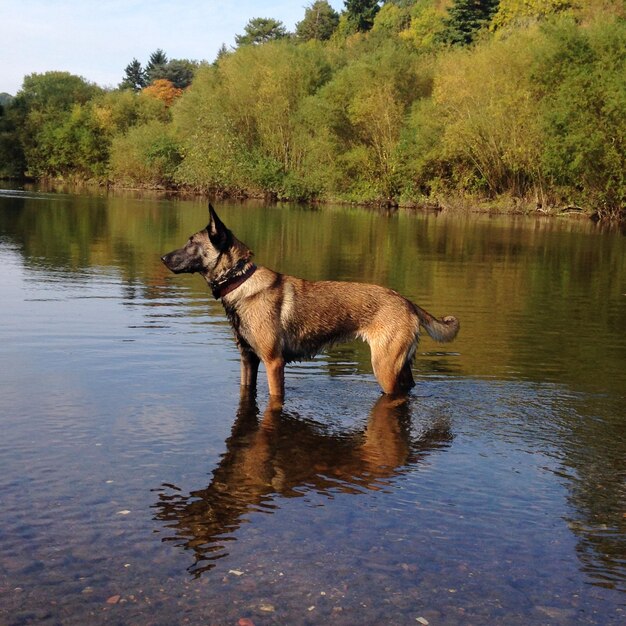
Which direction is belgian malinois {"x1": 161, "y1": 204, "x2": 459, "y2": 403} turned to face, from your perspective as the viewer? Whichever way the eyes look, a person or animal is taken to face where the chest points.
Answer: facing to the left of the viewer
